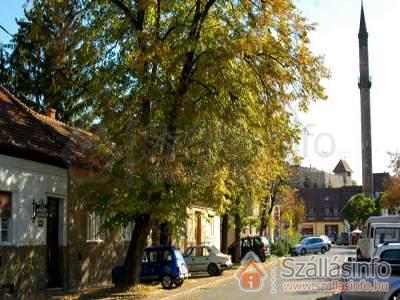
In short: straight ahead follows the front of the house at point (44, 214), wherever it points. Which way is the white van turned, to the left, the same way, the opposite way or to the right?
to the right

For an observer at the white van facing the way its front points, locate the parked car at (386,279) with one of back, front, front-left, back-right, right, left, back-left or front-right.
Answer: front-left

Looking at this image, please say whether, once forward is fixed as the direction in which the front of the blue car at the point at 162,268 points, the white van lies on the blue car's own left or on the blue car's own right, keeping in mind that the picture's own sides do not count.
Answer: on the blue car's own right

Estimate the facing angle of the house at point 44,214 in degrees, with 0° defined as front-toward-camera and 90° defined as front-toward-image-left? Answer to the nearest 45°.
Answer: approximately 315°

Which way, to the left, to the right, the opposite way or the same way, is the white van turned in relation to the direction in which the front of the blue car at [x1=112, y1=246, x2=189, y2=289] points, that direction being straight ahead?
to the left

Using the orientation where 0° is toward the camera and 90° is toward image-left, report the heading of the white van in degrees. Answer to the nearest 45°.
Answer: approximately 45°

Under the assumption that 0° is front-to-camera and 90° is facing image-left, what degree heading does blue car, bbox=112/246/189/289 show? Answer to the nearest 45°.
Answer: approximately 135°

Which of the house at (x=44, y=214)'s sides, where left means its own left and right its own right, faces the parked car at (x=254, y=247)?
left
